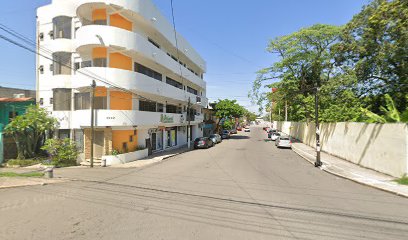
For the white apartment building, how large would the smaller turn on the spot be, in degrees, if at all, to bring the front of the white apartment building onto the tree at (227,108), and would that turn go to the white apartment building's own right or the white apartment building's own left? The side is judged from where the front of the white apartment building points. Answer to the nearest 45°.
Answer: approximately 90° to the white apartment building's own left

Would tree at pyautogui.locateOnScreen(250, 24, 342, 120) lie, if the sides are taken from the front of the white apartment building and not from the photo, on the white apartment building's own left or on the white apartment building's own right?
on the white apartment building's own left

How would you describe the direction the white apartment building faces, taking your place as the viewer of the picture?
facing the viewer and to the right of the viewer

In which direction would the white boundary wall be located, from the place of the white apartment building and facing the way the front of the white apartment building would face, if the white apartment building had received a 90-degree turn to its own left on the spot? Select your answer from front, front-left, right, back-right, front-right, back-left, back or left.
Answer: right

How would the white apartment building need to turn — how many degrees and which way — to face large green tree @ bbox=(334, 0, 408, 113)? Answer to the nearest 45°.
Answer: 0° — it already faces it

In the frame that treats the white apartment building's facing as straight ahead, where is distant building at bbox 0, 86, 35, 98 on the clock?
The distant building is roughly at 6 o'clock from the white apartment building.

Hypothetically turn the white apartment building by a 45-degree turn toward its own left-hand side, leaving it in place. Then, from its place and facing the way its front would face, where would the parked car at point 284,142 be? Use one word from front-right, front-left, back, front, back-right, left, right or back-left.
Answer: front

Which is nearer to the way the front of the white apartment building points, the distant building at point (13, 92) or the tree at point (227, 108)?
the tree

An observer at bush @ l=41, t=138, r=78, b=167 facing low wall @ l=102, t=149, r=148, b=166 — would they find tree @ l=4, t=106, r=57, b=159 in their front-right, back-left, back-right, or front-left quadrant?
back-left

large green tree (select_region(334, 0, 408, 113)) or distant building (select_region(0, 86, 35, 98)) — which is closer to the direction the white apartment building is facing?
the large green tree
